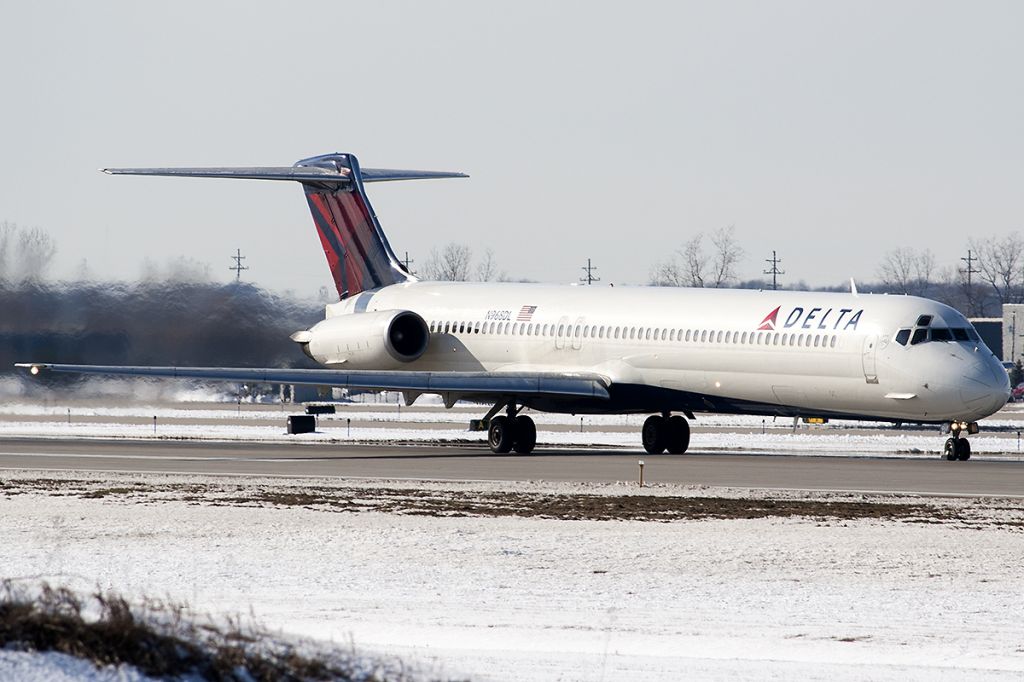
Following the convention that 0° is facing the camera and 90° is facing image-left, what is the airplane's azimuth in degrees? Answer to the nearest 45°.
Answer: approximately 315°
